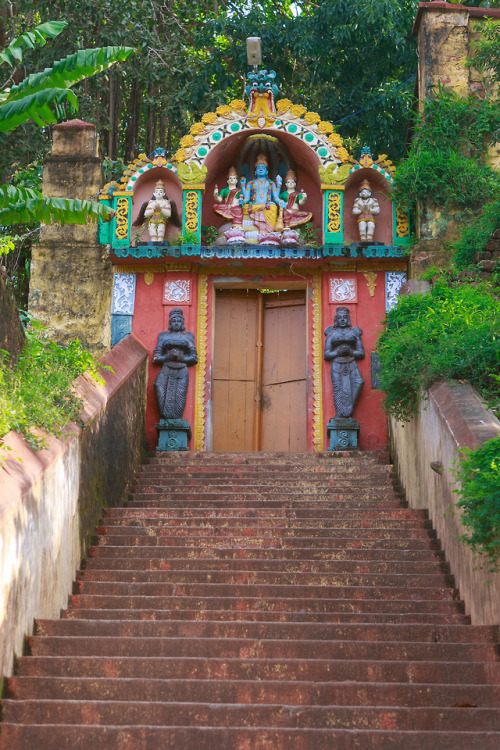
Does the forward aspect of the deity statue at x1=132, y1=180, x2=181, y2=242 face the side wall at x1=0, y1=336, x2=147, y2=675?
yes

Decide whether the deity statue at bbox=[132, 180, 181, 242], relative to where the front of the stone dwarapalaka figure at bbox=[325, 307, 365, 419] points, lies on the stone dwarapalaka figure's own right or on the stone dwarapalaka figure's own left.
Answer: on the stone dwarapalaka figure's own right

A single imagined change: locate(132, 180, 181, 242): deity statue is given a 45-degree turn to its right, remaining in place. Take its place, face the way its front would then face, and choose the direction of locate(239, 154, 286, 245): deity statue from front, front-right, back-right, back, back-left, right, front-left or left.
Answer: back-left

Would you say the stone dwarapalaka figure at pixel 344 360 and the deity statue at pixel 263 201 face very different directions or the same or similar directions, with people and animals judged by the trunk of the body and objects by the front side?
same or similar directions

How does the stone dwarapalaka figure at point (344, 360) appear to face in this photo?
toward the camera

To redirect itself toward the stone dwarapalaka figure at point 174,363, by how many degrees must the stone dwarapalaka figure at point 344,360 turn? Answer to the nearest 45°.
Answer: approximately 90° to its right

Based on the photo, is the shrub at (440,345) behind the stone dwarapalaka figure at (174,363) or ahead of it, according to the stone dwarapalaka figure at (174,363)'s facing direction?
ahead

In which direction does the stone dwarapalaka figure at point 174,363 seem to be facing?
toward the camera

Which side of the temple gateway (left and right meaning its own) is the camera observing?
front

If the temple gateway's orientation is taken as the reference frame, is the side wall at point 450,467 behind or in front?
in front

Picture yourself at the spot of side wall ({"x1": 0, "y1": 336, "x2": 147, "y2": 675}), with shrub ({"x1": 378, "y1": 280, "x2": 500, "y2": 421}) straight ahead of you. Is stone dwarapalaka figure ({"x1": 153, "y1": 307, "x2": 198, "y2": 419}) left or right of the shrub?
left
